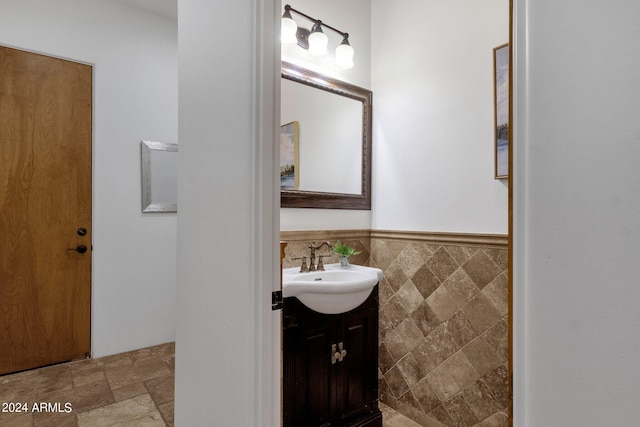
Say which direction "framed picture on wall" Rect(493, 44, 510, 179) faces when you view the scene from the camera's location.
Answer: facing to the left of the viewer

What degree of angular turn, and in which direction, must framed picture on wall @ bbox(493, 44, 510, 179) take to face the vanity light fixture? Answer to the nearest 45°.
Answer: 0° — it already faces it

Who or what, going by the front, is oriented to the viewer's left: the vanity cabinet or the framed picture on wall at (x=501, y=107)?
the framed picture on wall

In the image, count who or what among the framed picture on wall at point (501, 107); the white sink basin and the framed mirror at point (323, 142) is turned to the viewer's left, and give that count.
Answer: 1

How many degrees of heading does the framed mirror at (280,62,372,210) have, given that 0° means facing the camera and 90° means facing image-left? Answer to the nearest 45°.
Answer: approximately 315°

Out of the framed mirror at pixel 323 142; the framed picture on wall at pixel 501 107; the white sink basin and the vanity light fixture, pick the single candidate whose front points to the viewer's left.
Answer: the framed picture on wall

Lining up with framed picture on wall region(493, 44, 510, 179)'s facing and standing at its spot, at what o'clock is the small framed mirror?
The small framed mirror is roughly at 12 o'clock from the framed picture on wall.
